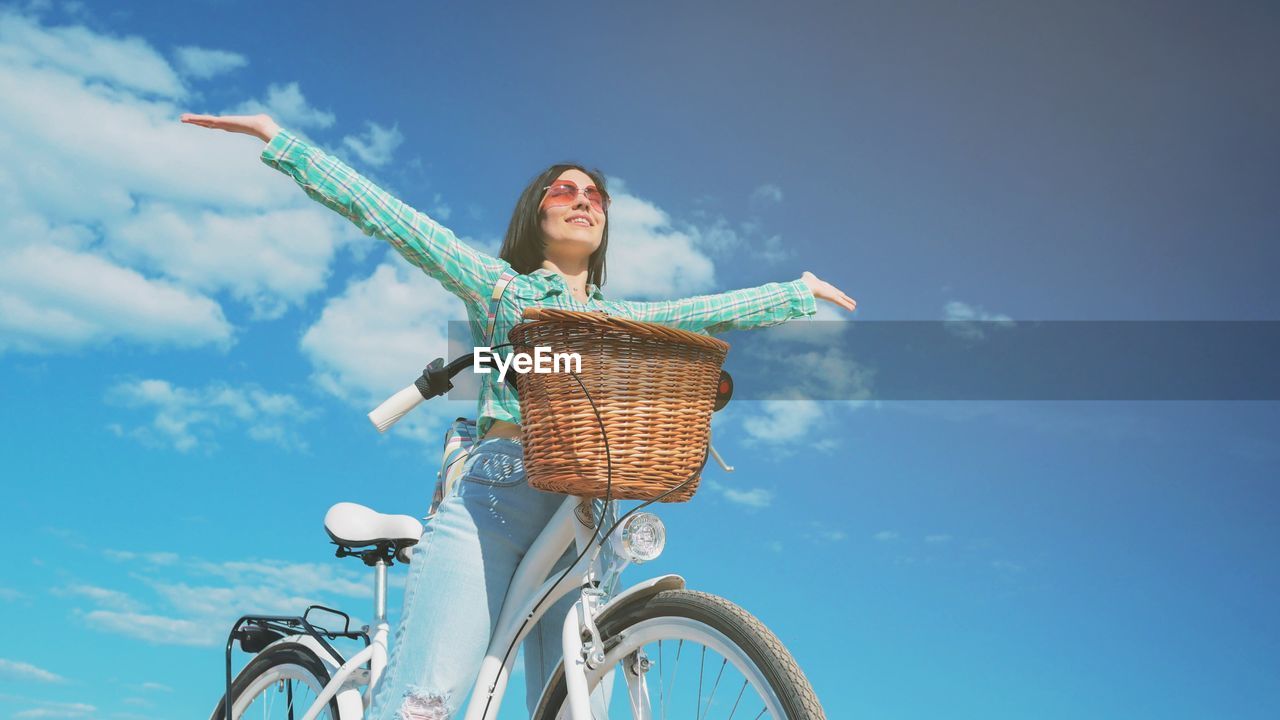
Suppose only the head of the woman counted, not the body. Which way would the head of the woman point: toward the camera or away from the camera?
toward the camera

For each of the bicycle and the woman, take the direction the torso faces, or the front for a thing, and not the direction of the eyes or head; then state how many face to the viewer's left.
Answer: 0

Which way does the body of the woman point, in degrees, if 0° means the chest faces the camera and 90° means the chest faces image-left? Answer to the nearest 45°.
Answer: approximately 315°

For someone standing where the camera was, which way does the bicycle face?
facing the viewer and to the right of the viewer

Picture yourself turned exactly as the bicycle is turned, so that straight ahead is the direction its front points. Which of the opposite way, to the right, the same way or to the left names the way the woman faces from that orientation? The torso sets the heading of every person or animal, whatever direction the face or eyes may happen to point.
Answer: the same way
